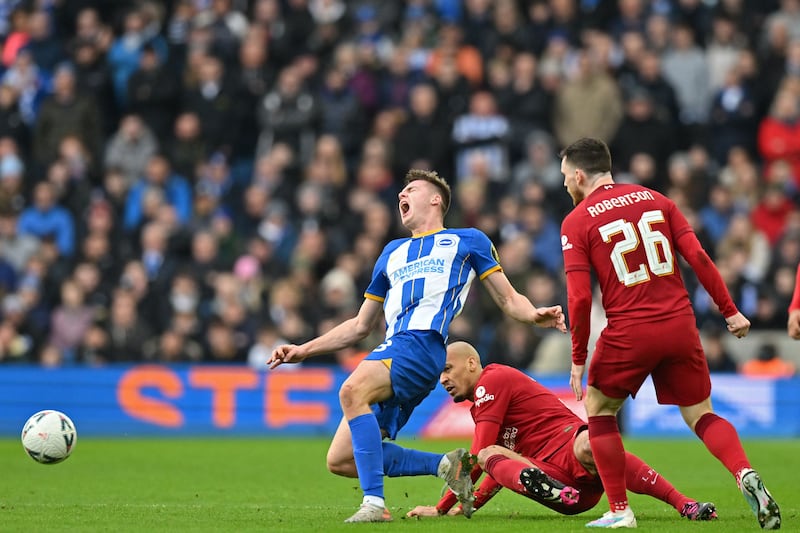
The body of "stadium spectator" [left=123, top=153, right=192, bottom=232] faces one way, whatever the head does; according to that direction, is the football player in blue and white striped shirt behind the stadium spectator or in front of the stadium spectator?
in front

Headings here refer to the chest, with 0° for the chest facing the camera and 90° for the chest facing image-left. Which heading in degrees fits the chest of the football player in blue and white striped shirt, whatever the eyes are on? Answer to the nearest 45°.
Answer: approximately 45°

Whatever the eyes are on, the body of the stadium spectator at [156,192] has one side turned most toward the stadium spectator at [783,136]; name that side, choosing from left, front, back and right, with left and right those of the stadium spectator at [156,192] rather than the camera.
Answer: left

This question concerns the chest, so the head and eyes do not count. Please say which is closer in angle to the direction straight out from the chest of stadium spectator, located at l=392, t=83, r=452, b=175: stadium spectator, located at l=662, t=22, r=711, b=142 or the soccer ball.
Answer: the soccer ball

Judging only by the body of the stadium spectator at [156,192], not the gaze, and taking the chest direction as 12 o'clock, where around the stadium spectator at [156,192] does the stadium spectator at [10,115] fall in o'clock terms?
the stadium spectator at [10,115] is roughly at 4 o'clock from the stadium spectator at [156,192].

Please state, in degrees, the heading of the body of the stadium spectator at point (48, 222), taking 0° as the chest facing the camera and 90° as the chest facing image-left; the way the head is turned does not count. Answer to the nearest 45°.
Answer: approximately 0°

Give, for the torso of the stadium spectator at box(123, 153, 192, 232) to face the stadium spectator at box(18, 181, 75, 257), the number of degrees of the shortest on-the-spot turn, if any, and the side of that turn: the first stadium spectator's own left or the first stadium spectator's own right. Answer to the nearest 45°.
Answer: approximately 90° to the first stadium spectator's own right

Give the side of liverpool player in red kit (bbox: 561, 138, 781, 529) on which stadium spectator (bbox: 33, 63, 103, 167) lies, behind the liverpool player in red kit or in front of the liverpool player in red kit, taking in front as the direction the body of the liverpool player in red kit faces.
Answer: in front
